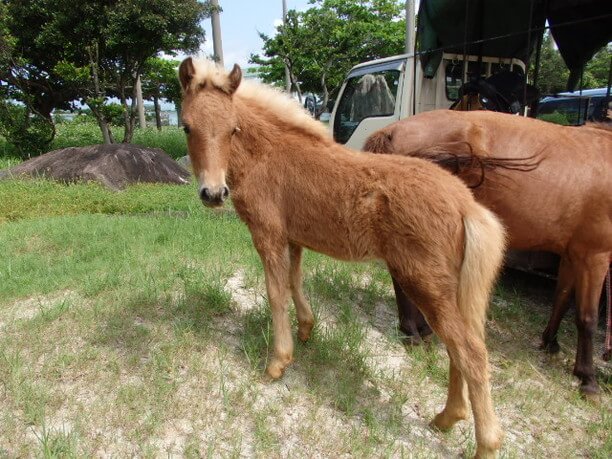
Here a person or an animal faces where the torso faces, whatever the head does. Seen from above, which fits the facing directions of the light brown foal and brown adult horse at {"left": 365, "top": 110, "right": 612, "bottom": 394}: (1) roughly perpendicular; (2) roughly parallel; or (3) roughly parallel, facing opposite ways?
roughly parallel, facing opposite ways

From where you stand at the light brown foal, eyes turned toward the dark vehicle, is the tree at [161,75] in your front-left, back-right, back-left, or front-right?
front-left

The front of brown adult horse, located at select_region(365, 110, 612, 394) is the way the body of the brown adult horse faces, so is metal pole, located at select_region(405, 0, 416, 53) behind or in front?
behind

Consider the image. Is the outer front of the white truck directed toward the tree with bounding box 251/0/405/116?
no

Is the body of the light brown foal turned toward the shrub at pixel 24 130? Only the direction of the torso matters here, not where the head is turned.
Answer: yes

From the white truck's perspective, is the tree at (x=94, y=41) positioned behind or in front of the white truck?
in front

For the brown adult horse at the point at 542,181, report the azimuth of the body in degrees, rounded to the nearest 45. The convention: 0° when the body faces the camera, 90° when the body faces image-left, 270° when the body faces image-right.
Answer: approximately 315°

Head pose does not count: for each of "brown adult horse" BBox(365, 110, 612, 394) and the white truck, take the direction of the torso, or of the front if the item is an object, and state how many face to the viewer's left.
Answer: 1

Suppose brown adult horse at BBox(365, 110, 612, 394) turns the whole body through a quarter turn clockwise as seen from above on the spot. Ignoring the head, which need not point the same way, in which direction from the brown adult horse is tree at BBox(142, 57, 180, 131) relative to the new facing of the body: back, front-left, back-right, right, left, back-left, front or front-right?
right

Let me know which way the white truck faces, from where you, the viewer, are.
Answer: facing to the left of the viewer

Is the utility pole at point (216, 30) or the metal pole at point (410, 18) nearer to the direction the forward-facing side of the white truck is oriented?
the utility pole

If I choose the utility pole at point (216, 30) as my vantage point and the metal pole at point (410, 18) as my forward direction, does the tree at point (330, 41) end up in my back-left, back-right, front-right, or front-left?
front-left

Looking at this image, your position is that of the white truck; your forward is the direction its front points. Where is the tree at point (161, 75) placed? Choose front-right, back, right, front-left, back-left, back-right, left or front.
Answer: front-right

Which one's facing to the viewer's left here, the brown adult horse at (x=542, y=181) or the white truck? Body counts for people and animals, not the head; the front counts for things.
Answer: the white truck

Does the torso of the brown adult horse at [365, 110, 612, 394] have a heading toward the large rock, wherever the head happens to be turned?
no

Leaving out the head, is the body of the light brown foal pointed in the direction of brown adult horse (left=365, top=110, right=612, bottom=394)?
no
